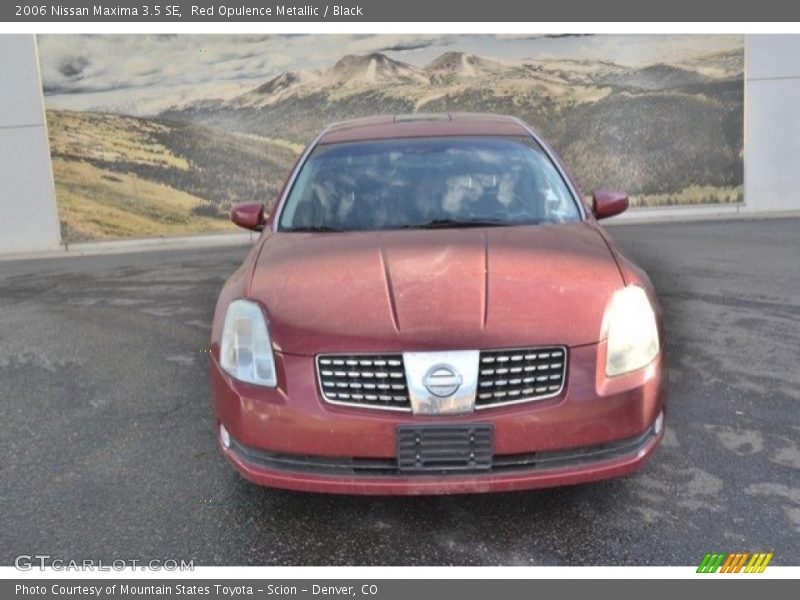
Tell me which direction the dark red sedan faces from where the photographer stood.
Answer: facing the viewer
